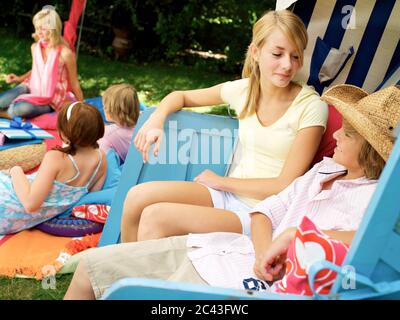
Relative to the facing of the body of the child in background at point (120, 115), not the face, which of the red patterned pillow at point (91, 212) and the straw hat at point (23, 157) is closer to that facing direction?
the straw hat

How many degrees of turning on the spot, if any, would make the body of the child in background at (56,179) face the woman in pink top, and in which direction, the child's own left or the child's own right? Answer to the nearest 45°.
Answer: approximately 45° to the child's own right

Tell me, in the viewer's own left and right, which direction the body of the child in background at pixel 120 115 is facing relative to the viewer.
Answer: facing away from the viewer and to the left of the viewer

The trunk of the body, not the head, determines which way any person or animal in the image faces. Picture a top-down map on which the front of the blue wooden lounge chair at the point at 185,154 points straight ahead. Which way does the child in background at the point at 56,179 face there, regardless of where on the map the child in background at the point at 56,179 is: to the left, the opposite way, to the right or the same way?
to the right

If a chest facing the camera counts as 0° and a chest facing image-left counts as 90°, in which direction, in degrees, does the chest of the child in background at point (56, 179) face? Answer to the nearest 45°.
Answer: approximately 135°

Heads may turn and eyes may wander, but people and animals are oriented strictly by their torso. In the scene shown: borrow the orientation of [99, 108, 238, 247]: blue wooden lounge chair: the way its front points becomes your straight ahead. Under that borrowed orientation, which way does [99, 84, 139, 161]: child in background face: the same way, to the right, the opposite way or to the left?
to the right

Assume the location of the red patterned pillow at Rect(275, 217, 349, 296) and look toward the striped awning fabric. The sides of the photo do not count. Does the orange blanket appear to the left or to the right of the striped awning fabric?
left

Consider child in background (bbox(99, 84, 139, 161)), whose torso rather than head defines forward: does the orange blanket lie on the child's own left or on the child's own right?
on the child's own left

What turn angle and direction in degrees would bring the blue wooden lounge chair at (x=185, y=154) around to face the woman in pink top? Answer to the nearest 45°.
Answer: approximately 90° to its right
